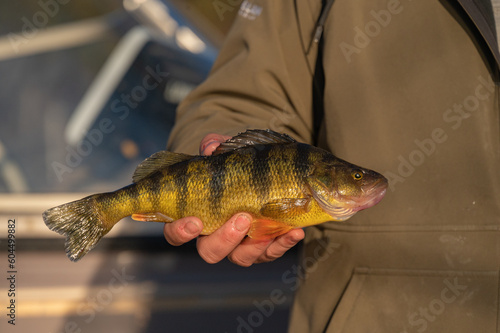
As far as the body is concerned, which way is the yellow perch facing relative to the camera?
to the viewer's right
